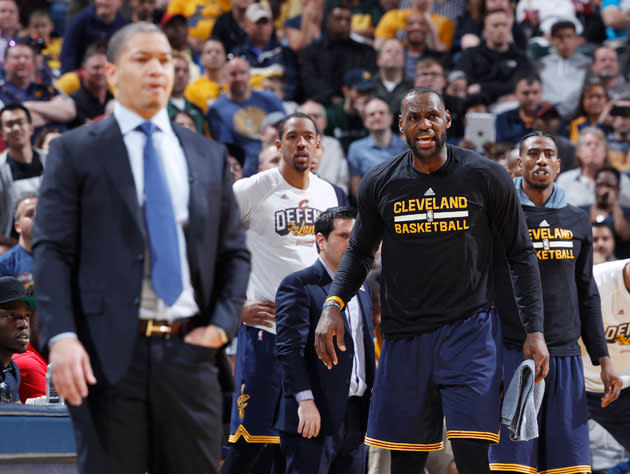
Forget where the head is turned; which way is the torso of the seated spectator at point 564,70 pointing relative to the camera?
toward the camera

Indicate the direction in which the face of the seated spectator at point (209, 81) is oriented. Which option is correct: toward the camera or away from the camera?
toward the camera

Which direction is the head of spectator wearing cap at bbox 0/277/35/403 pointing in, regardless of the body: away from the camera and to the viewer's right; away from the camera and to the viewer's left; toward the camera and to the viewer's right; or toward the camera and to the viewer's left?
toward the camera and to the viewer's right

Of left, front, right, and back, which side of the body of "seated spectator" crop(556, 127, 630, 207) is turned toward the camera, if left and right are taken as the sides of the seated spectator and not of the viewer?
front

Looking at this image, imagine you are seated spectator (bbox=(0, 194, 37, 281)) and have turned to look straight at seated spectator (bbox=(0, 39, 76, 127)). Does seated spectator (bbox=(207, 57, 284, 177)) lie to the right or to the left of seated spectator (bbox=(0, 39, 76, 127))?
right

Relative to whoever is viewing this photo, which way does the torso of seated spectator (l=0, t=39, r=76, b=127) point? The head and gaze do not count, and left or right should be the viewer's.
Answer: facing the viewer

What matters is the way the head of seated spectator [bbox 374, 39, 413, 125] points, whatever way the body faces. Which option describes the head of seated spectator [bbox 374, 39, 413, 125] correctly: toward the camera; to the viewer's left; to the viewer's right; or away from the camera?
toward the camera

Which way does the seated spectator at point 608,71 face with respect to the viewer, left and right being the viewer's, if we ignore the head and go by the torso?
facing the viewer

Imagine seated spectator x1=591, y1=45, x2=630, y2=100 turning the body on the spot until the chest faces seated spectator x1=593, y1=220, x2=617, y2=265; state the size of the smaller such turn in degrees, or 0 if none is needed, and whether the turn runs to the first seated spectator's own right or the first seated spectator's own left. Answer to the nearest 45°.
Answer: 0° — they already face them

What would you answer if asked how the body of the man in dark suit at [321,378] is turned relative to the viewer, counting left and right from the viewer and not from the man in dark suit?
facing the viewer and to the right of the viewer

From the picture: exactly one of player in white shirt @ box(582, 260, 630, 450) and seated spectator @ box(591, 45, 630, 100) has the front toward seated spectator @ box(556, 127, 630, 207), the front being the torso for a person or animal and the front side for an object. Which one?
seated spectator @ box(591, 45, 630, 100)

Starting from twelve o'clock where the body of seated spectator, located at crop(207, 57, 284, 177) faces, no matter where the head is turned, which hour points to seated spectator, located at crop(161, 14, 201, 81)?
seated spectator, located at crop(161, 14, 201, 81) is roughly at 5 o'clock from seated spectator, located at crop(207, 57, 284, 177).

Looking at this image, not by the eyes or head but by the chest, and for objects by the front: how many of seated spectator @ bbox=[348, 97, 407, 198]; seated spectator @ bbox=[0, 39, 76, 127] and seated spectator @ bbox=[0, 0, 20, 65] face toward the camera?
3

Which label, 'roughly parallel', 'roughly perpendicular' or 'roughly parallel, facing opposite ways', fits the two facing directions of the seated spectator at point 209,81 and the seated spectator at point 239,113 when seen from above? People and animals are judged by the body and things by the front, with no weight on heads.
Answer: roughly parallel

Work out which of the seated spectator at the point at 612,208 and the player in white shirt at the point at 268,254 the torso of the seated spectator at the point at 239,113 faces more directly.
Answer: the player in white shirt

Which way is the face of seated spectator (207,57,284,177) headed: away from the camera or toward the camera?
toward the camera
